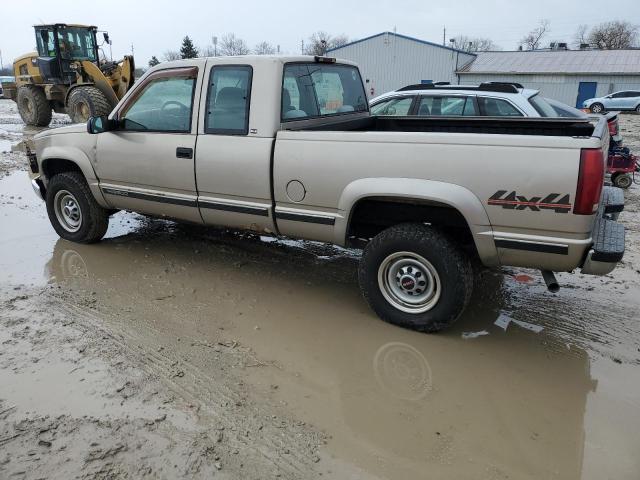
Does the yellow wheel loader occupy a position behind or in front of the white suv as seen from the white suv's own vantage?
in front

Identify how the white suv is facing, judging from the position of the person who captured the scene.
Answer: facing away from the viewer and to the left of the viewer

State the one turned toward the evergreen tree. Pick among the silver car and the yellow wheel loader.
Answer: the silver car

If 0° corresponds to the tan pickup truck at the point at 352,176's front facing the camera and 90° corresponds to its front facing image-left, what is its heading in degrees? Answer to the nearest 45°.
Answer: approximately 135°

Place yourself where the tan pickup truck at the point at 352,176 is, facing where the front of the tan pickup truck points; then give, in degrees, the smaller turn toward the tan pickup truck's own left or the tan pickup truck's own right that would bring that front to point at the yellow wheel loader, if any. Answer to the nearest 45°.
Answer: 0° — it already faces it

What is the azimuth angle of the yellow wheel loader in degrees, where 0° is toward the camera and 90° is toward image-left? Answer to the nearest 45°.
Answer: approximately 315°

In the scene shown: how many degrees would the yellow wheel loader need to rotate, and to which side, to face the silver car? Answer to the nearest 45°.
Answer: approximately 45° to its left

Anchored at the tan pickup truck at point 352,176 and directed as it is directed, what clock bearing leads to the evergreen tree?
The evergreen tree is roughly at 1 o'clock from the tan pickup truck.

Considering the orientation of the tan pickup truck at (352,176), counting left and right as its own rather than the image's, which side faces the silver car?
right

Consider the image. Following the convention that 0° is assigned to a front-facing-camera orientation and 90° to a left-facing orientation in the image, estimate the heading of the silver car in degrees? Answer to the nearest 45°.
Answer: approximately 90°
